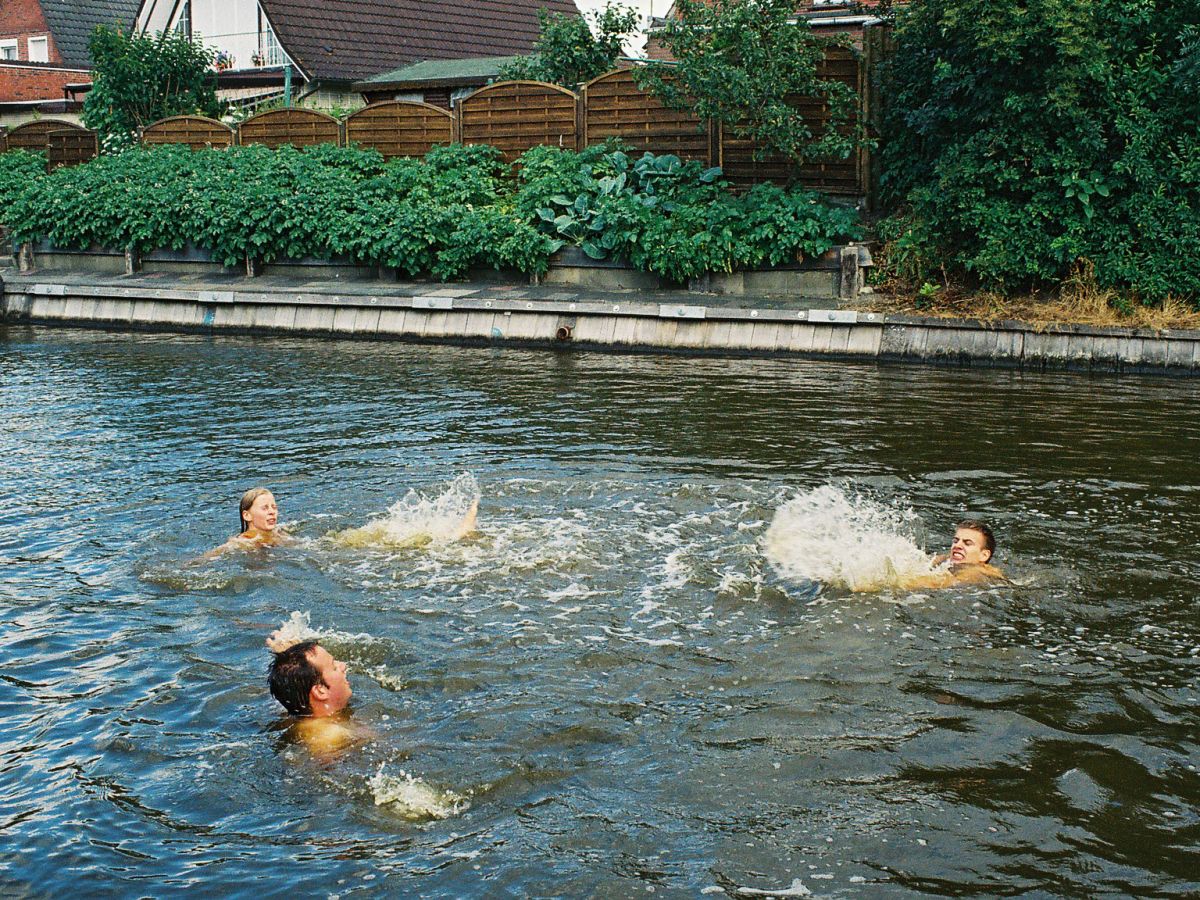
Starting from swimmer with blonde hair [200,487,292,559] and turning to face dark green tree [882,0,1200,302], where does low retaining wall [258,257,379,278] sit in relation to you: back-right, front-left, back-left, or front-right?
front-left

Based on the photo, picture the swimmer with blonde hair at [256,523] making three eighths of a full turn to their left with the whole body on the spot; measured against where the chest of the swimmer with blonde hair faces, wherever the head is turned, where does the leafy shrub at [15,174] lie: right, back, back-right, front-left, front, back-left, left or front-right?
front

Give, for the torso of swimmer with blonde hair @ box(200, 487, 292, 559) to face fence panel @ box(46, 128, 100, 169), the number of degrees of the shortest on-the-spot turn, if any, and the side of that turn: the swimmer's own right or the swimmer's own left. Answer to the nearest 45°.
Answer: approximately 135° to the swimmer's own left

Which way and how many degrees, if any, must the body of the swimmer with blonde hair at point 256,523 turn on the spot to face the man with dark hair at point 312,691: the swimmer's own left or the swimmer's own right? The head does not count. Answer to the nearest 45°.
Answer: approximately 45° to the swimmer's own right

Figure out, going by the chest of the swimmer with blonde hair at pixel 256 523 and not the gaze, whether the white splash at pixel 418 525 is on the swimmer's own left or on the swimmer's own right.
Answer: on the swimmer's own left

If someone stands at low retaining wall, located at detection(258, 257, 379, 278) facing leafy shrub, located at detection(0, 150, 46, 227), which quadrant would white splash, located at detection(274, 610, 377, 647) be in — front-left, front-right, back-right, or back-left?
back-left

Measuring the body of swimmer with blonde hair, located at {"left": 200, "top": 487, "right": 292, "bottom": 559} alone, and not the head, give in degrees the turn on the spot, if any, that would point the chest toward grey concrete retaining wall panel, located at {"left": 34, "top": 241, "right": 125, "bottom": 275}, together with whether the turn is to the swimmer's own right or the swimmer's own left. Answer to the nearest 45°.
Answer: approximately 135° to the swimmer's own left

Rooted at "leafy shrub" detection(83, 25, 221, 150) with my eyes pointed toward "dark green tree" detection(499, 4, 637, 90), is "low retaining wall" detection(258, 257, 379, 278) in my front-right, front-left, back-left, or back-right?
front-right

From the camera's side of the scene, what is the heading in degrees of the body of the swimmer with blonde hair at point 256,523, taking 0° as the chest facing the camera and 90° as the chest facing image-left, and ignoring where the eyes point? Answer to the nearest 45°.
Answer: approximately 315°

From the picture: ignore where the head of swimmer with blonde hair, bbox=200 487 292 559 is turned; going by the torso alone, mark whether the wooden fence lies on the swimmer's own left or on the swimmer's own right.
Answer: on the swimmer's own left

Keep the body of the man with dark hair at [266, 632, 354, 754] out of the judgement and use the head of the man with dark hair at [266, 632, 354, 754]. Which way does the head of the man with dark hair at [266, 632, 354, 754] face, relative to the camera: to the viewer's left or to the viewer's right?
to the viewer's right
